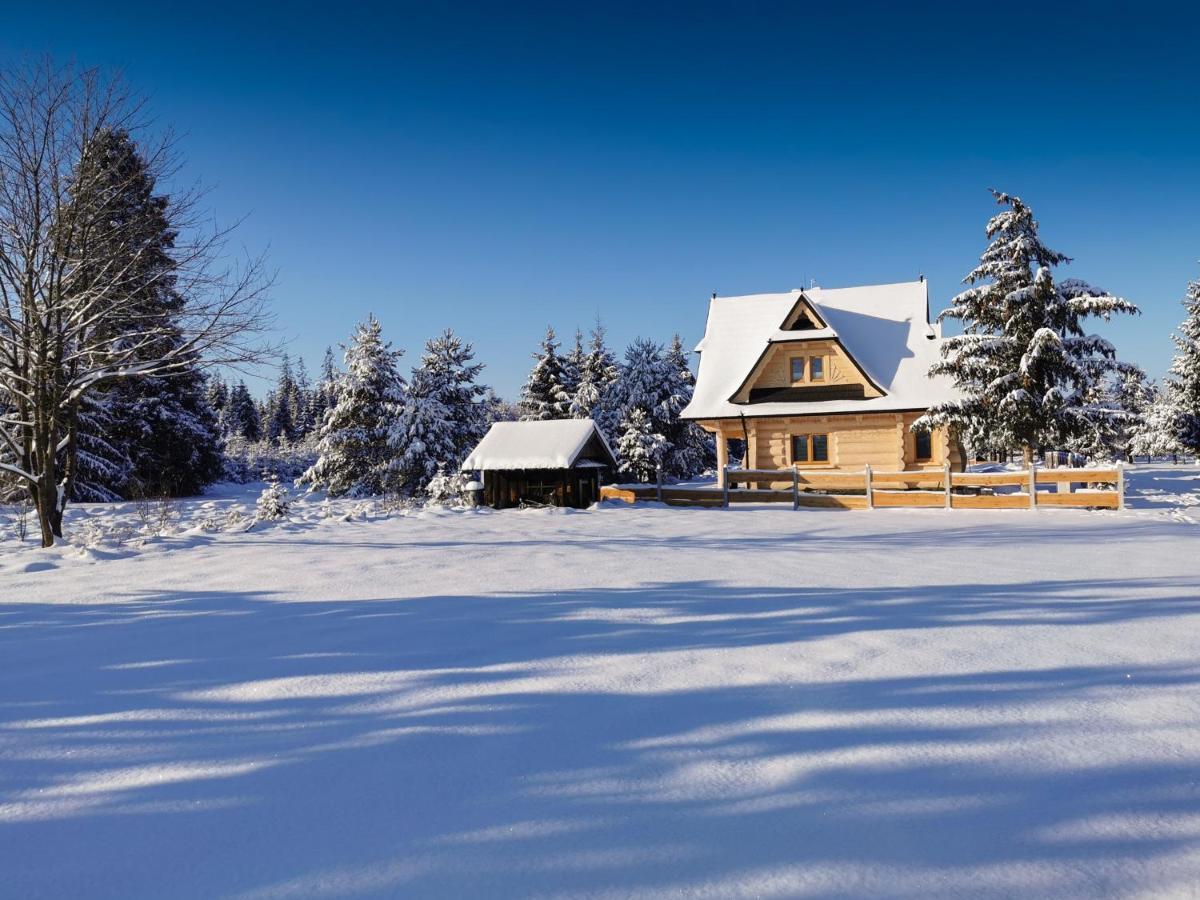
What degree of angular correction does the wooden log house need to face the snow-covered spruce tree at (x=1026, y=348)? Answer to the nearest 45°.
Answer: approximately 45° to its left

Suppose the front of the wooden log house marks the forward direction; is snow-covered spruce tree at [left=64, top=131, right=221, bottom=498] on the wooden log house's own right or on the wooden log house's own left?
on the wooden log house's own right

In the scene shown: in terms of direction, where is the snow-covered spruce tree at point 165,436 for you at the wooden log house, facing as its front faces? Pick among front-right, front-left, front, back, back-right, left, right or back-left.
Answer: right

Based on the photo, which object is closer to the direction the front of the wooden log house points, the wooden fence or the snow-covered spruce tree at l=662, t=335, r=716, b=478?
the wooden fence

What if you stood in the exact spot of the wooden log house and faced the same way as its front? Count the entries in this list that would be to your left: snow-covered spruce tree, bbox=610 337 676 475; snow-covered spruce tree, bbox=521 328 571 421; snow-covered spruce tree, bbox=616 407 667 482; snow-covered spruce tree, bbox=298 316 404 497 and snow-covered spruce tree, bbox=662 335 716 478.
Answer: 0

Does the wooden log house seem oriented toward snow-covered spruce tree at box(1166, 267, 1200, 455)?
no

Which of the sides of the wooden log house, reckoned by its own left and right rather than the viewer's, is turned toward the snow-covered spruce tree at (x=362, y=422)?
right

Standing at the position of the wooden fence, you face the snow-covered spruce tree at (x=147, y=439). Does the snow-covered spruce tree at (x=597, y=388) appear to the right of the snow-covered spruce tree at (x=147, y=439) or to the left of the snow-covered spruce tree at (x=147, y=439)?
right

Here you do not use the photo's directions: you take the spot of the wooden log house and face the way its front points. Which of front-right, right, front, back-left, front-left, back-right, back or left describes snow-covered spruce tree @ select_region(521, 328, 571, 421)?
back-right

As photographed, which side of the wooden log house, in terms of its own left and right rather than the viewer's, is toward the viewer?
front

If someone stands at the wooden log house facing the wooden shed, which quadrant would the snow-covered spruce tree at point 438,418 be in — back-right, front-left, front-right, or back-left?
front-right

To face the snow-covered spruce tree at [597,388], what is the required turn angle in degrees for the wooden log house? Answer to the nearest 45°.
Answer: approximately 135° to its right

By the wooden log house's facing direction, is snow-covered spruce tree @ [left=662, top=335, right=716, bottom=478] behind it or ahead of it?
behind

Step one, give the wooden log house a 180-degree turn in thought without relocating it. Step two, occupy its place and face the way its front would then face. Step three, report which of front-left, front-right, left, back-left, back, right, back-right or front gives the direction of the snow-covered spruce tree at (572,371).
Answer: front-left

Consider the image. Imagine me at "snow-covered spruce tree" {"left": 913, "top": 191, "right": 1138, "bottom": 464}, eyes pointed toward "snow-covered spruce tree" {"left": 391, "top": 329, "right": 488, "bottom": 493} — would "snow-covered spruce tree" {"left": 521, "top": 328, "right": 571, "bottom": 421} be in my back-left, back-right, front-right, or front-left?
front-right
